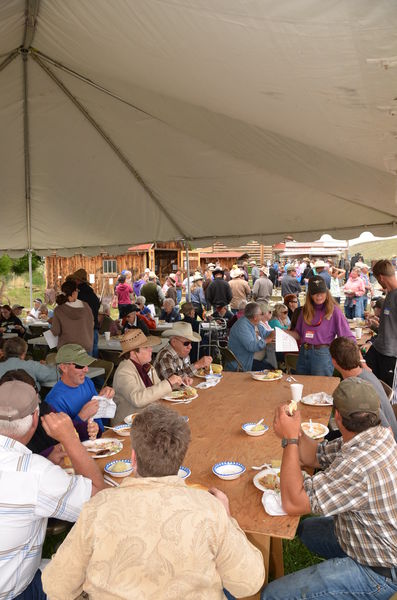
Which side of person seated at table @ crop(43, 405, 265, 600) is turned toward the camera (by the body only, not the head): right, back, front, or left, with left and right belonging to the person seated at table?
back

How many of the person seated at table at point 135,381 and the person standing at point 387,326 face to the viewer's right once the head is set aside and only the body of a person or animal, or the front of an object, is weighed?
1

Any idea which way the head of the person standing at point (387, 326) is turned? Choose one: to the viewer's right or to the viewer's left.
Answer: to the viewer's left

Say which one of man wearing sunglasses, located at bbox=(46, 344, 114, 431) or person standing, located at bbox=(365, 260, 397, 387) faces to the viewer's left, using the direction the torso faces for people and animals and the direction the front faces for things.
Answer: the person standing

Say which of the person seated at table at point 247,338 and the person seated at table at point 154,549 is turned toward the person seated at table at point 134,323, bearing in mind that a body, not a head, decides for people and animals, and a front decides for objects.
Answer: the person seated at table at point 154,549

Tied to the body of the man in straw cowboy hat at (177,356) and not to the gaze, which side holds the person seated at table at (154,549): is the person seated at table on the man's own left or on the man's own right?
on the man's own right

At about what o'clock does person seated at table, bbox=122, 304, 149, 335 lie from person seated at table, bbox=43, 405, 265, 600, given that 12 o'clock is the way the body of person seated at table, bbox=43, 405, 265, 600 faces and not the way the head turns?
person seated at table, bbox=122, 304, 149, 335 is roughly at 12 o'clock from person seated at table, bbox=43, 405, 265, 600.

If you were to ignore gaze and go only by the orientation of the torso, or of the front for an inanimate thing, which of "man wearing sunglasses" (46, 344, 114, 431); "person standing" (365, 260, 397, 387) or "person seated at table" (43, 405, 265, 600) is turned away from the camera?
the person seated at table

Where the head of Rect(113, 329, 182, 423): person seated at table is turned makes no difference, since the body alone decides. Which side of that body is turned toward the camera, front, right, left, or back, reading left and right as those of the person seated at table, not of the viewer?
right

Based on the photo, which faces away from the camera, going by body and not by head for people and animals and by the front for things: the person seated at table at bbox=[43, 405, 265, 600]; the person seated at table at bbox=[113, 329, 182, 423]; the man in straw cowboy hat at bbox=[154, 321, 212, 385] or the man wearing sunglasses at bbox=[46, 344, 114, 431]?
the person seated at table at bbox=[43, 405, 265, 600]

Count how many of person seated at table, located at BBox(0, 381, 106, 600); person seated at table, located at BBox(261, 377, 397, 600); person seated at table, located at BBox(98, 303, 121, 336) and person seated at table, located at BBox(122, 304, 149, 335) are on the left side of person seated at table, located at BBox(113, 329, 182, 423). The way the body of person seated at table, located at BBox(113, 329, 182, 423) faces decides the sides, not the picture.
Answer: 2

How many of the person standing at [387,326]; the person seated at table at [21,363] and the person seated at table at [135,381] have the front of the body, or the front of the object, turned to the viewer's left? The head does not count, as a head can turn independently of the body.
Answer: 1

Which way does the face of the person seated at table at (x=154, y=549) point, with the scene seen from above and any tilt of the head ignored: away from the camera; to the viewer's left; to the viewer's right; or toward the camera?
away from the camera

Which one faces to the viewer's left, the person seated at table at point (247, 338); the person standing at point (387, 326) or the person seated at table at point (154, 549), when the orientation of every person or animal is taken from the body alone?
the person standing

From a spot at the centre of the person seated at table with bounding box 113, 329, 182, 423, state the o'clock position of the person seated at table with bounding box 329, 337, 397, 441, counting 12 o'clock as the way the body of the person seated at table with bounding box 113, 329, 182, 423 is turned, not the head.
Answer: the person seated at table with bounding box 329, 337, 397, 441 is roughly at 1 o'clock from the person seated at table with bounding box 113, 329, 182, 423.

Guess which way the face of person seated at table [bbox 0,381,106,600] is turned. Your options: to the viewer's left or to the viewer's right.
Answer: to the viewer's right
